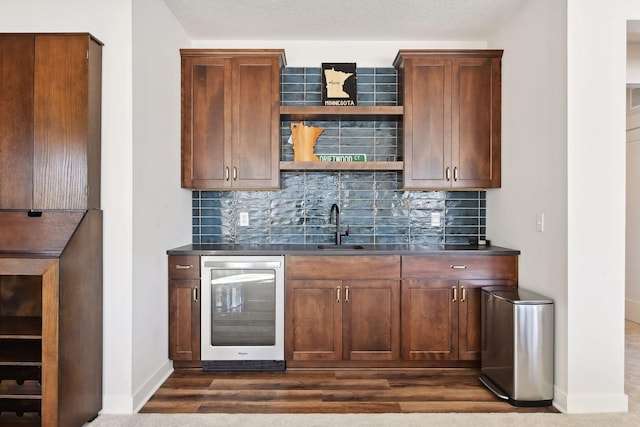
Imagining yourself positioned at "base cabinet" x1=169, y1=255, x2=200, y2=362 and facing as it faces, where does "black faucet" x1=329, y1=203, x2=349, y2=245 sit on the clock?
The black faucet is roughly at 9 o'clock from the base cabinet.

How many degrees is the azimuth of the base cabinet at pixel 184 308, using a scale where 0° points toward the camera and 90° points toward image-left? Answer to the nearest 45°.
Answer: approximately 0°

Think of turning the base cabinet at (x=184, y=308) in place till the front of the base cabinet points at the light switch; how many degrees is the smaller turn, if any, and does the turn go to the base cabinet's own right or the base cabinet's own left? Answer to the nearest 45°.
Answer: approximately 45° to the base cabinet's own left

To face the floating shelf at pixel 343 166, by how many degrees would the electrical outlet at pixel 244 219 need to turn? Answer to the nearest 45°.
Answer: approximately 45° to its left

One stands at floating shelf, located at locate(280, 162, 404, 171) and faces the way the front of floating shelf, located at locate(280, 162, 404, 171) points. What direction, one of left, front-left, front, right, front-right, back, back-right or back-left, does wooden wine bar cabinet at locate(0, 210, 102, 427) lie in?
front-right

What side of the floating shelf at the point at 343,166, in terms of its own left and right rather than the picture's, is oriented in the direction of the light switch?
left
